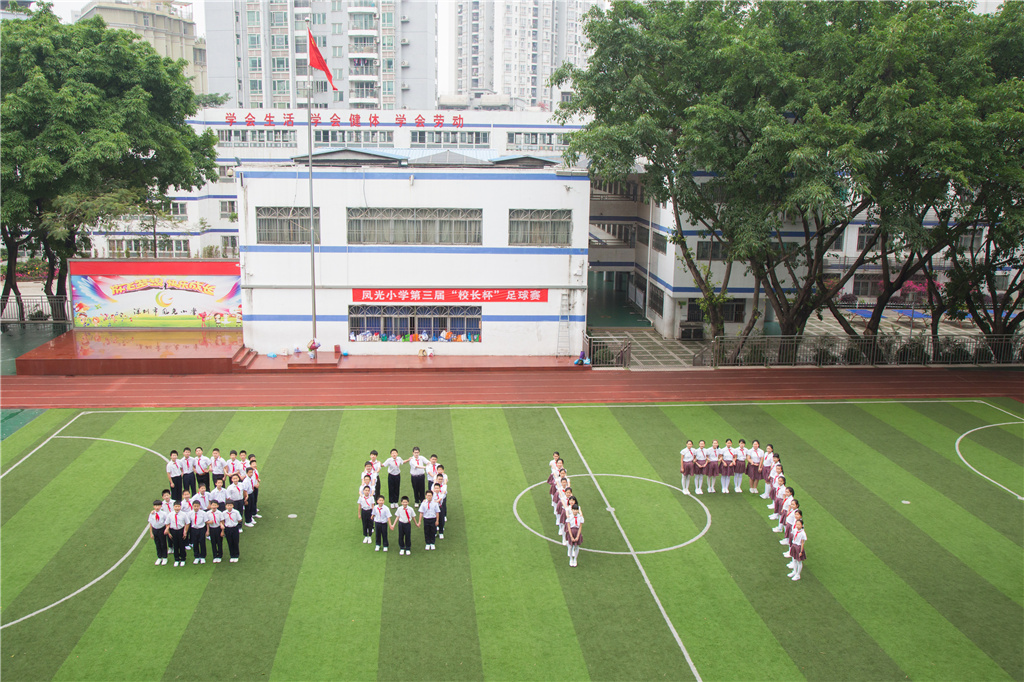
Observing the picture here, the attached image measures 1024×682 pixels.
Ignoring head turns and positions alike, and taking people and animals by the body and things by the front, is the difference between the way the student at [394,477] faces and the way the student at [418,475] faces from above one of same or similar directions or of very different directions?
same or similar directions

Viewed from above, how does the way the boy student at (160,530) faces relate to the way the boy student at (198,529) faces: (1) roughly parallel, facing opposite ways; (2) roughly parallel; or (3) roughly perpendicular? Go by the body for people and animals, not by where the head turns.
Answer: roughly parallel

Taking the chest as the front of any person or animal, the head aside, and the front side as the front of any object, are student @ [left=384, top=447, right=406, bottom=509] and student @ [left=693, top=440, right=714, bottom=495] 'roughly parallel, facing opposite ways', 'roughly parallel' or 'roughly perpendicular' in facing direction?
roughly parallel

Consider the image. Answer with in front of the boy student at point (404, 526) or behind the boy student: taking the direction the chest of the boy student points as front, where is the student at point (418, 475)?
behind

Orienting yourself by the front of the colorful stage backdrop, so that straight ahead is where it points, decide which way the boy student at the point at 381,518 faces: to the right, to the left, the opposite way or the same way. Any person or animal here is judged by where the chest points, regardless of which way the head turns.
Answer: the same way

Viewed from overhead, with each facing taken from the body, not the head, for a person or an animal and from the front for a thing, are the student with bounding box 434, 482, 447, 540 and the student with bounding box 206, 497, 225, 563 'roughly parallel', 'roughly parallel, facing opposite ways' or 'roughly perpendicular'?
roughly parallel

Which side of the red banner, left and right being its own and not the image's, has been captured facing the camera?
front

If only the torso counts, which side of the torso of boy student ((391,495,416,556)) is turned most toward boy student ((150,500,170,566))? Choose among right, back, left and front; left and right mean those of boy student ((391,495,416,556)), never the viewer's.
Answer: right

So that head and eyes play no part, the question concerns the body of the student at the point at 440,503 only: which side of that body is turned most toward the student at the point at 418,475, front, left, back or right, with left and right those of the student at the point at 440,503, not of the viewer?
back

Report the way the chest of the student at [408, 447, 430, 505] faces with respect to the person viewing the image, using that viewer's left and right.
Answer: facing the viewer

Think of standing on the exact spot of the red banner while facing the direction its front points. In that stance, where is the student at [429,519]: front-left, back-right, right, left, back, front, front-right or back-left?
front

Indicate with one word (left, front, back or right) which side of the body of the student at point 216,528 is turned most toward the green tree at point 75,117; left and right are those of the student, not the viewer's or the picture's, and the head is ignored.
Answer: back

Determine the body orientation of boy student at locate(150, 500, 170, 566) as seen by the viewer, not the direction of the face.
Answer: toward the camera

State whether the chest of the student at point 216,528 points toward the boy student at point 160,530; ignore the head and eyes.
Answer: no

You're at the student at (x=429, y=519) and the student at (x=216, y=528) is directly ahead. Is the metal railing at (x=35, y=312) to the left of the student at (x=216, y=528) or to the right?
right

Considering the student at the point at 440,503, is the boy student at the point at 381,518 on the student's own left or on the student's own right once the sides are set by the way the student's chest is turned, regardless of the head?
on the student's own right

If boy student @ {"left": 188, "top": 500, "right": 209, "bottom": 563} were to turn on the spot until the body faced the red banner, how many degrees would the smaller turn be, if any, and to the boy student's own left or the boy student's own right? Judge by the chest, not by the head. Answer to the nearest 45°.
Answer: approximately 135° to the boy student's own left

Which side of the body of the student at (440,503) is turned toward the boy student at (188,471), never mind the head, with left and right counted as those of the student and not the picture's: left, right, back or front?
right

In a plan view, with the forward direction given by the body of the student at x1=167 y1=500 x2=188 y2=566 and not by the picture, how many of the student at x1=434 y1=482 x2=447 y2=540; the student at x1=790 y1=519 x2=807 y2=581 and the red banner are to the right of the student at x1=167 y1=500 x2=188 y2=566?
0

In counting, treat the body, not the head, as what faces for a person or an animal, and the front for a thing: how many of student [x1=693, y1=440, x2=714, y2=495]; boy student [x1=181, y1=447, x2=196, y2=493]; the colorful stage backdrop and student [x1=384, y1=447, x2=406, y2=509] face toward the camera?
4

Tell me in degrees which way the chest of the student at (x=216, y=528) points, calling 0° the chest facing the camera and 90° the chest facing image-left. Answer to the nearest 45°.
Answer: approximately 0°

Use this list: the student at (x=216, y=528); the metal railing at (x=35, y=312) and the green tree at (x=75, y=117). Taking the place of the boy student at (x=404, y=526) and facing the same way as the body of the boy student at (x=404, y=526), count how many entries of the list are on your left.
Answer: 0

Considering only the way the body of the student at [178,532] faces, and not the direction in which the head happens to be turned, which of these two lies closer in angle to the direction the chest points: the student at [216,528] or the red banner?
the student
